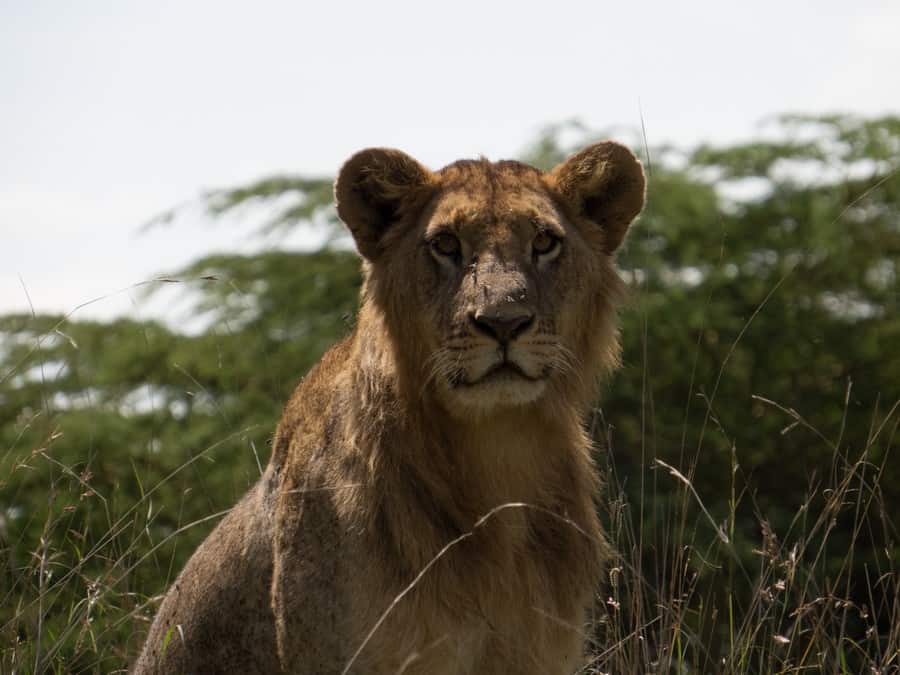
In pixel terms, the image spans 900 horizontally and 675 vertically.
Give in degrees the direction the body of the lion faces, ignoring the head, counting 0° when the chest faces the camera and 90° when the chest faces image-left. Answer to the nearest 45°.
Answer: approximately 315°
